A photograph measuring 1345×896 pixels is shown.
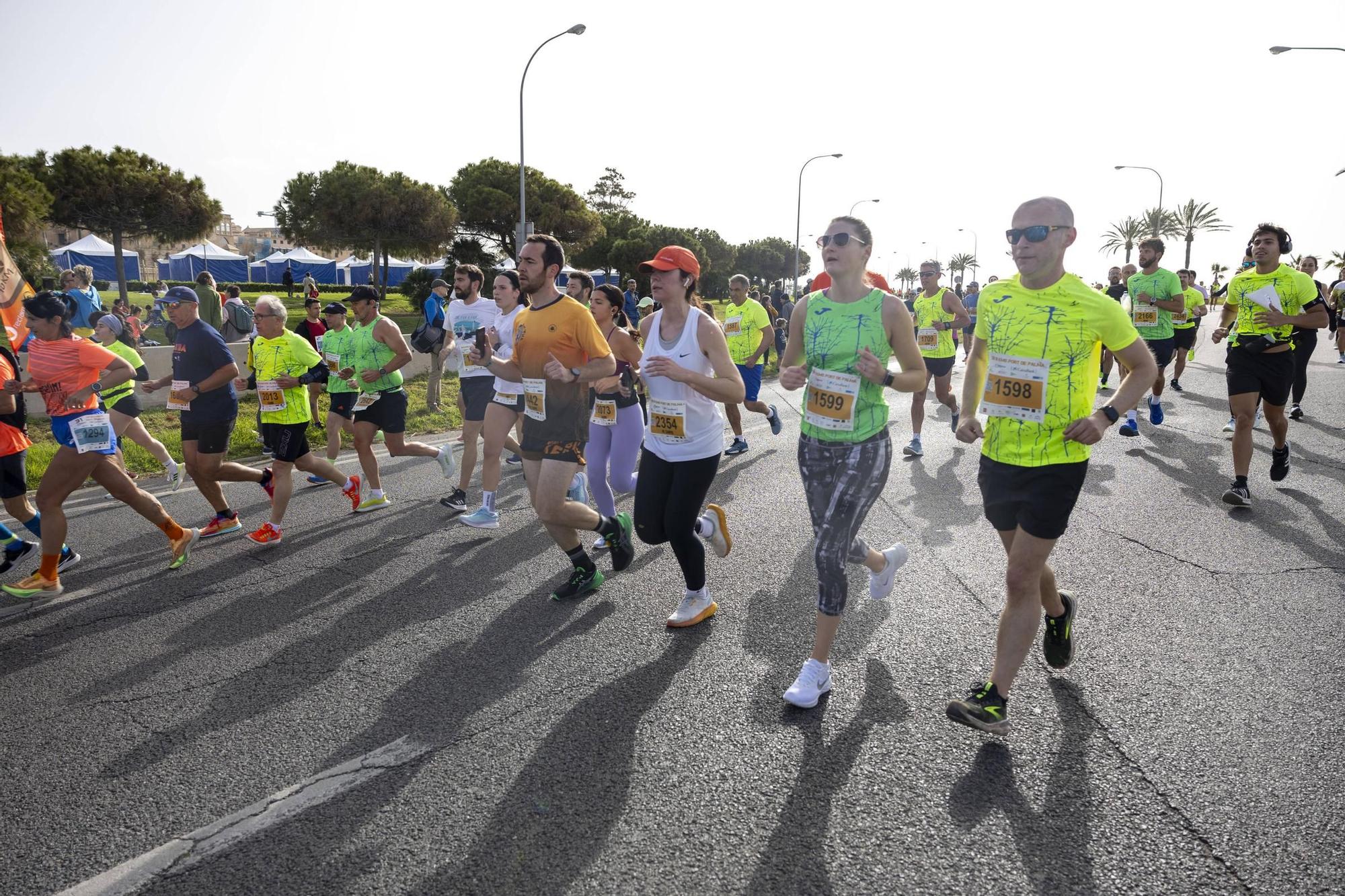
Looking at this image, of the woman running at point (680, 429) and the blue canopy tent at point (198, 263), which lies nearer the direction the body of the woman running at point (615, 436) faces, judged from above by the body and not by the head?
the woman running

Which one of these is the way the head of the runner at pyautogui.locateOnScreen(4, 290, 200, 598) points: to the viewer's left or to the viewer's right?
to the viewer's left

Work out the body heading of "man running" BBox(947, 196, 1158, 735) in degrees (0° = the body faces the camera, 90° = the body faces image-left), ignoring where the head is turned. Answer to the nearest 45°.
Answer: approximately 45°

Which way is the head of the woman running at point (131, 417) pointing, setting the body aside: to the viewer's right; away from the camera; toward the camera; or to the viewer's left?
to the viewer's left

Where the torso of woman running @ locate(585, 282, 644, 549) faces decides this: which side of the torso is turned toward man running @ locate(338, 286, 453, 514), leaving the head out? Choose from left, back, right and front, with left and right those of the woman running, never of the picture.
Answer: right

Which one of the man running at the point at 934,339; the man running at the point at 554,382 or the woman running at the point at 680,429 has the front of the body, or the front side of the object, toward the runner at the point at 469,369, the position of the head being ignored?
the man running at the point at 934,339

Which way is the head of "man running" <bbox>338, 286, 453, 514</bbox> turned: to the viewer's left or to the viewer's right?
to the viewer's left

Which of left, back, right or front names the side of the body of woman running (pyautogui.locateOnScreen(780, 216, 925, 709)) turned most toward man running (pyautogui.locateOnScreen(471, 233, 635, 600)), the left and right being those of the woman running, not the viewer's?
right

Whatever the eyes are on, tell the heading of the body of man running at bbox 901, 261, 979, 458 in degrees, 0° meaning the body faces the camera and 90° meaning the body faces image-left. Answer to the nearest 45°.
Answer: approximately 45°

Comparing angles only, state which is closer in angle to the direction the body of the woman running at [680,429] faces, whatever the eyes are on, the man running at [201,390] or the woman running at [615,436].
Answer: the man running

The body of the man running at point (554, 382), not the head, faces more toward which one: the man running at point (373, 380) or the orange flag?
the orange flag

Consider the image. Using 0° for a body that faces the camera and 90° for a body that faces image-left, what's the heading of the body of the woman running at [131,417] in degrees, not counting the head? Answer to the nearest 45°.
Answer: approximately 90°
